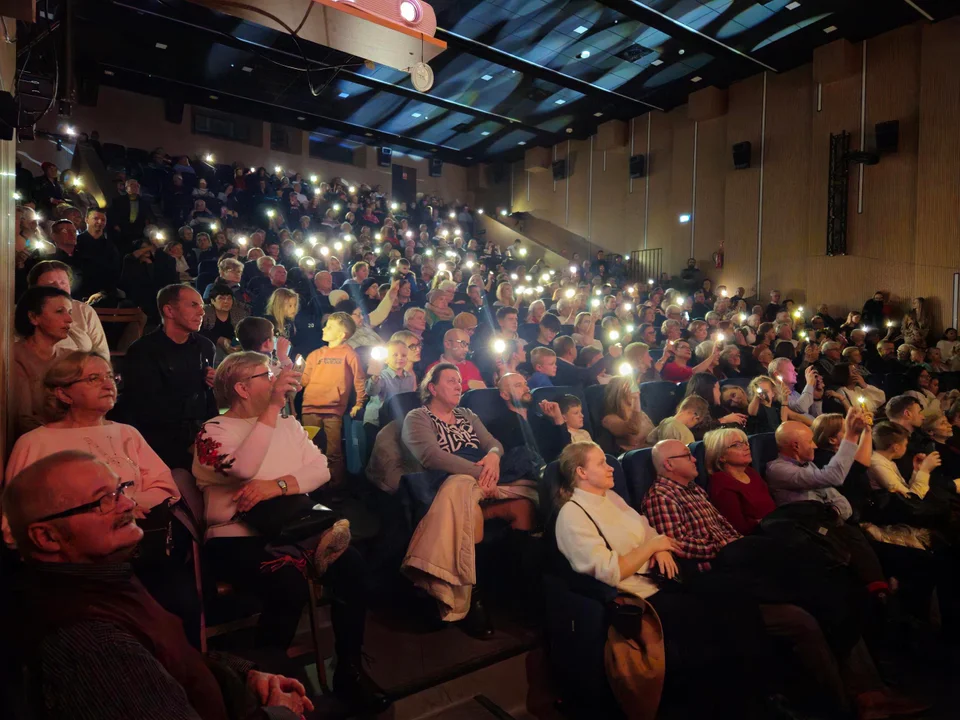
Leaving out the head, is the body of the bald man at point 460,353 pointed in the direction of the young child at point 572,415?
yes

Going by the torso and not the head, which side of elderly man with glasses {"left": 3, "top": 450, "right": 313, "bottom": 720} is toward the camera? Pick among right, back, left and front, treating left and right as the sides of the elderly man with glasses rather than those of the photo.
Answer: right

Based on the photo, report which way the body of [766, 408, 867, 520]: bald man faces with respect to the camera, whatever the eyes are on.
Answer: to the viewer's right

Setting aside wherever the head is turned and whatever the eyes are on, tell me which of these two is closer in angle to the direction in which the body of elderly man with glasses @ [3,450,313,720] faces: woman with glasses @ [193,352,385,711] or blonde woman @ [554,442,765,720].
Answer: the blonde woman

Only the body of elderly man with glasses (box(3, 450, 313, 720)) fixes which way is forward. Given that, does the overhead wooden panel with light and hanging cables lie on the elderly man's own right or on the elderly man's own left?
on the elderly man's own left

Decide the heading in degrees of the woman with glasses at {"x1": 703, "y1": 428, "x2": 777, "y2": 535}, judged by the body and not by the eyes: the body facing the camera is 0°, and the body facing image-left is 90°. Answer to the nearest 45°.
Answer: approximately 315°

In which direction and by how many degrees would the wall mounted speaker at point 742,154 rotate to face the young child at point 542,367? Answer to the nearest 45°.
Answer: approximately 45° to its left

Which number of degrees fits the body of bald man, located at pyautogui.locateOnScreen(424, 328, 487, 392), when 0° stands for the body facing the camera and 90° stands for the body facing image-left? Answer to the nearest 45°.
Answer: approximately 315°

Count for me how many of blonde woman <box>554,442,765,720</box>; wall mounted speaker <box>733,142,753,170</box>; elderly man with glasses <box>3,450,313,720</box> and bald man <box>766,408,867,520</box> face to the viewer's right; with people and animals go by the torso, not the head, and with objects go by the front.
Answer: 3

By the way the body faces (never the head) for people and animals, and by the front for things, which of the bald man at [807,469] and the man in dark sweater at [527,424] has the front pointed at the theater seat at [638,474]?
the man in dark sweater

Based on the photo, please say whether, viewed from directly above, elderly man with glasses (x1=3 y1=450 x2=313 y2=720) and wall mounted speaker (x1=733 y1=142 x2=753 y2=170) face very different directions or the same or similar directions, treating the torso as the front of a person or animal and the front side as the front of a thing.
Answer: very different directions
